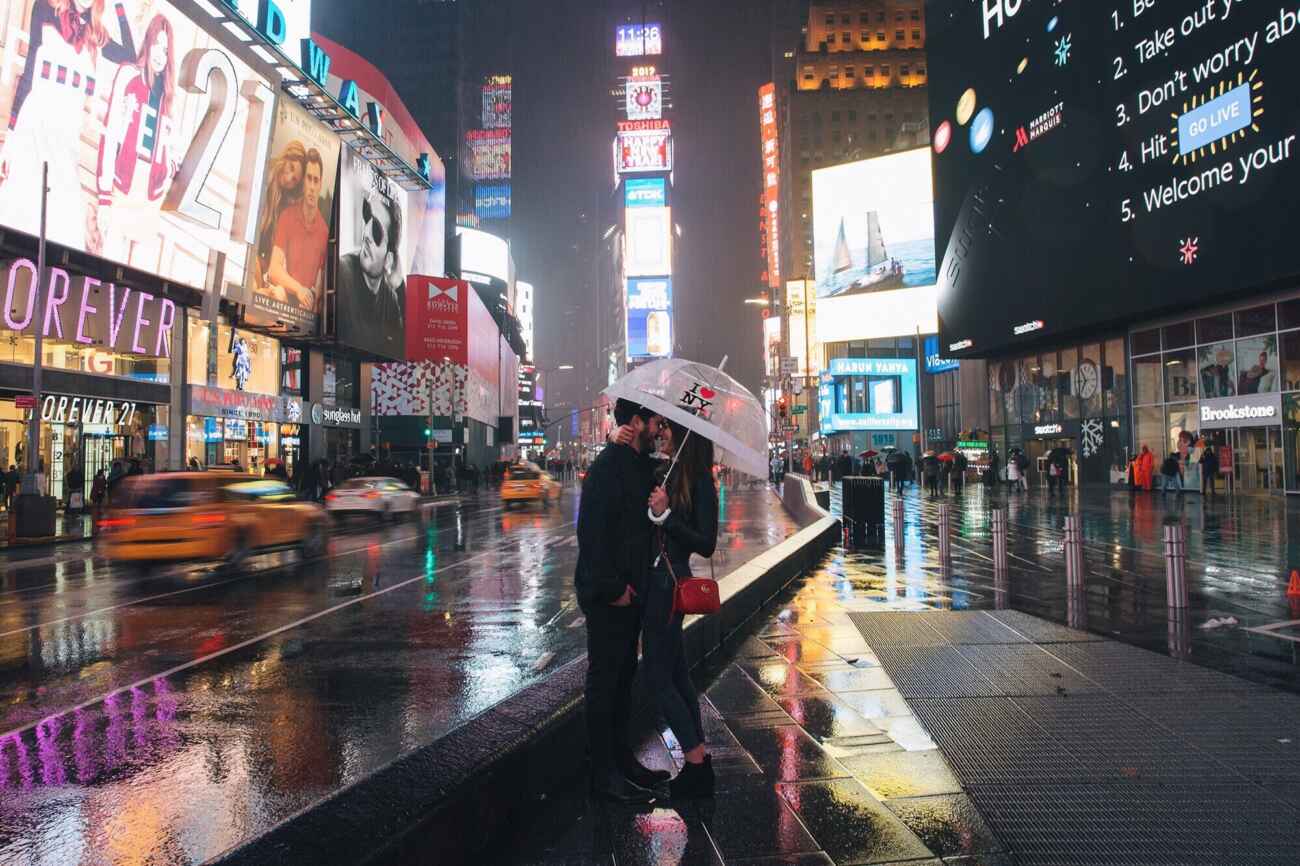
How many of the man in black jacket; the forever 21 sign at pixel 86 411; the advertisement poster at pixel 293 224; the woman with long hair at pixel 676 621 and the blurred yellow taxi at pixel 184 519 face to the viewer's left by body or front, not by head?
1

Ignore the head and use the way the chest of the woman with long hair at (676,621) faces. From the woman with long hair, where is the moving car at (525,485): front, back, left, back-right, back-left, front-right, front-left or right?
right

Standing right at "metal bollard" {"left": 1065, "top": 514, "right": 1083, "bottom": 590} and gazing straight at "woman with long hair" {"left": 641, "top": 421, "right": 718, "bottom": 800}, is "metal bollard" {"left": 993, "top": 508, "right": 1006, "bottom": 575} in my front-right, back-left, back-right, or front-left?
back-right

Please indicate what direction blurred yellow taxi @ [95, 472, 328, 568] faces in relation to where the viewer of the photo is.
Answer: facing away from the viewer and to the right of the viewer

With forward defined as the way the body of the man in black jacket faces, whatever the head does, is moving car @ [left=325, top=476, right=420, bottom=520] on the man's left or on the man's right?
on the man's left

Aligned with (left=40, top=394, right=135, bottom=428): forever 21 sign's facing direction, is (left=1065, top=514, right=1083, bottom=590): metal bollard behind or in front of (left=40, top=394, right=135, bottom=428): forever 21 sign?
in front

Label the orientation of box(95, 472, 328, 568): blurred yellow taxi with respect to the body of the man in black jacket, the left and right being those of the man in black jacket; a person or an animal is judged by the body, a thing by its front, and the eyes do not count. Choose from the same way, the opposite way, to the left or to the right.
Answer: to the left

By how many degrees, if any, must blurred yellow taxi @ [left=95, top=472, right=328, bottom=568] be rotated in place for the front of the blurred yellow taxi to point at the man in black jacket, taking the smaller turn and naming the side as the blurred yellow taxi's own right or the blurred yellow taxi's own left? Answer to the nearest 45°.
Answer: approximately 135° to the blurred yellow taxi's own right

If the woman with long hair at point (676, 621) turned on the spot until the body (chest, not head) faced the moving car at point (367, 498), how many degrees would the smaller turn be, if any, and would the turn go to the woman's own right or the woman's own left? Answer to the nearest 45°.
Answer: approximately 45° to the woman's own right

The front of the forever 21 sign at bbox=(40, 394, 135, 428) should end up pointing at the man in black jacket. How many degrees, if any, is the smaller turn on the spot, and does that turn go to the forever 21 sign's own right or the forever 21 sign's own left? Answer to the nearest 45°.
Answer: approximately 45° to the forever 21 sign's own right

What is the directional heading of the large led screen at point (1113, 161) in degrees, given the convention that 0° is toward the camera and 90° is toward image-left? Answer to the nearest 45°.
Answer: approximately 45°

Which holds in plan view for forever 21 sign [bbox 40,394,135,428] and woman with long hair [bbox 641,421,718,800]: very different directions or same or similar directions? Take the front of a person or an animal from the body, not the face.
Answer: very different directions

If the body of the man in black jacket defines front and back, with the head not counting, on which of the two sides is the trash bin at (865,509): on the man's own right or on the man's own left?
on the man's own left

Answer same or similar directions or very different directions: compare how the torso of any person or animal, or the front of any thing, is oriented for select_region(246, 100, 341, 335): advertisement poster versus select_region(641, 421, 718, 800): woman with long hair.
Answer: very different directions

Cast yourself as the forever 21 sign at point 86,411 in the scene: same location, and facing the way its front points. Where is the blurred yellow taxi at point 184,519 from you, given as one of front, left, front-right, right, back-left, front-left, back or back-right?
front-right

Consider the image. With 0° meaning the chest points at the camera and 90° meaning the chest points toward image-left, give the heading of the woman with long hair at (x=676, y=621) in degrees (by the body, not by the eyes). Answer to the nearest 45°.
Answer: approximately 90°

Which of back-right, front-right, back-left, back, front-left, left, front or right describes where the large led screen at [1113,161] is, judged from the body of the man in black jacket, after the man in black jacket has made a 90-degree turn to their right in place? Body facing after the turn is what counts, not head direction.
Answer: back-left

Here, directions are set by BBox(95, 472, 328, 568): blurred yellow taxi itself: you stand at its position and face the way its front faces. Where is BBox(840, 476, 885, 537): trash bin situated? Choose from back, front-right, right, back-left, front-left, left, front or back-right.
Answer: front-right

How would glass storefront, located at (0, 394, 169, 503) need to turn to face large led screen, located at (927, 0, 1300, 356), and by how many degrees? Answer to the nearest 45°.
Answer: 0° — it already faces it

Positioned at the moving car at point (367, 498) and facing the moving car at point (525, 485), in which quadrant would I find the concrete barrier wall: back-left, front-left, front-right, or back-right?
back-right

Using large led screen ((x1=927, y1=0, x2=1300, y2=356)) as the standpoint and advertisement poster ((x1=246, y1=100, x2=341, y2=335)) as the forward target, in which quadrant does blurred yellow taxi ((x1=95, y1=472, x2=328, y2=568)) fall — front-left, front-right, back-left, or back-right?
front-left

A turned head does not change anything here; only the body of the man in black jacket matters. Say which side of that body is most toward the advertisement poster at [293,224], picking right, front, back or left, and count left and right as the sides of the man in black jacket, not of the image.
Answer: left
